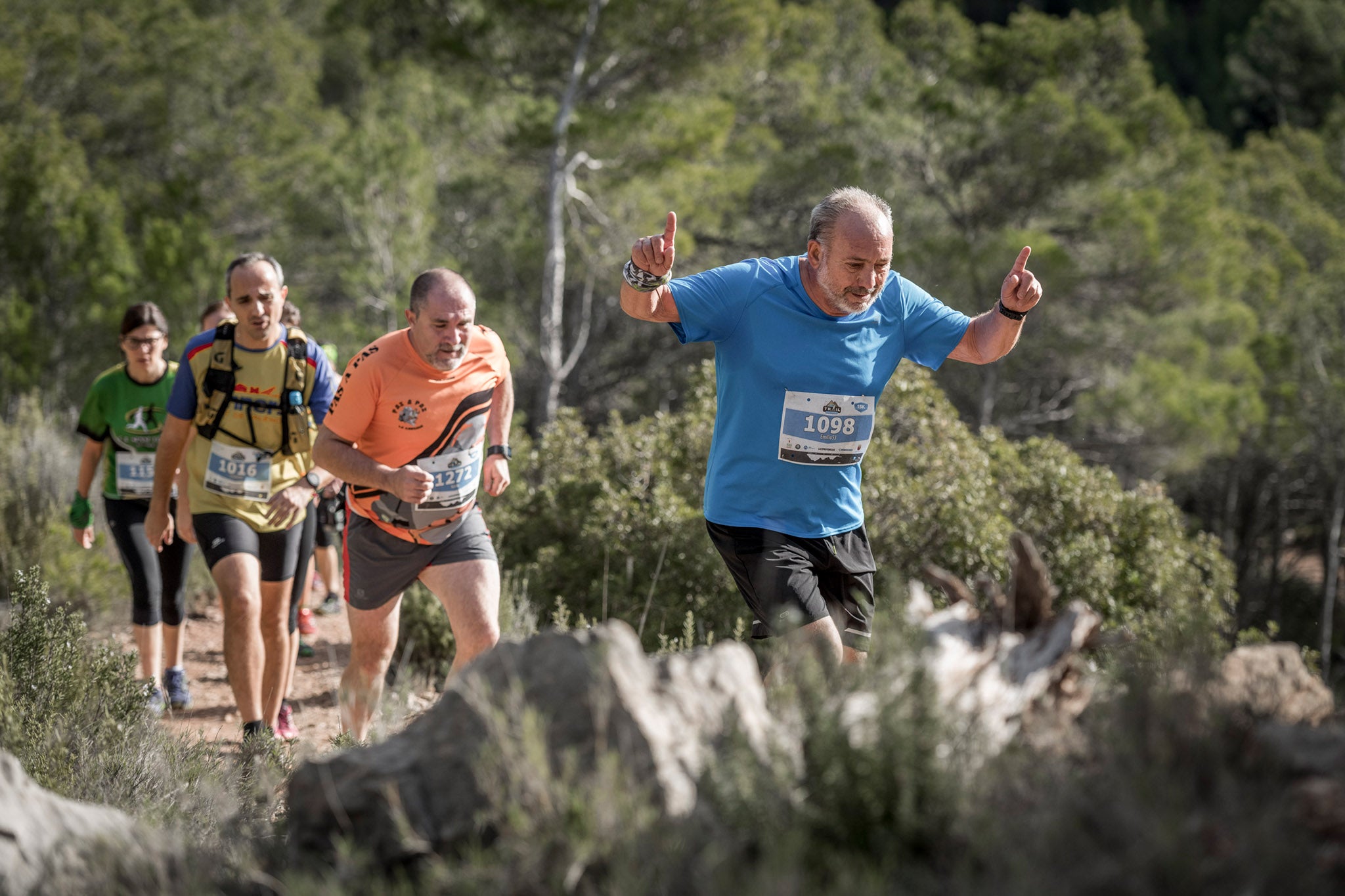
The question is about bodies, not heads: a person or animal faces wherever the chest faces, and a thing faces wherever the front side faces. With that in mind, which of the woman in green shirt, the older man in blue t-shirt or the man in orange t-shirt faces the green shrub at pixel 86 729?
the woman in green shirt

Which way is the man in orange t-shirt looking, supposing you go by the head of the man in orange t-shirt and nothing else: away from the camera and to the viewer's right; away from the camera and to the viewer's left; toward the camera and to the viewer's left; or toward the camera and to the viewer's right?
toward the camera and to the viewer's right

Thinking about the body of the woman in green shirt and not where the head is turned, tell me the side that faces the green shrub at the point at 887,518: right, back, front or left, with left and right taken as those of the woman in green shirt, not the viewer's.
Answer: left

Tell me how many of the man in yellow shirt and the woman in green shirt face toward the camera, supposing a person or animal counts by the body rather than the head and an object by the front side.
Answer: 2

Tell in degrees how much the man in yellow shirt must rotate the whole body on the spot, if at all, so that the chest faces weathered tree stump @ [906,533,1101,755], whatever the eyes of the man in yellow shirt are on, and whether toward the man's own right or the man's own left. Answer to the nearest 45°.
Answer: approximately 45° to the man's own left

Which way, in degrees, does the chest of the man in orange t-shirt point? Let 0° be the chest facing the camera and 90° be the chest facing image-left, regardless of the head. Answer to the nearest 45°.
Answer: approximately 315°

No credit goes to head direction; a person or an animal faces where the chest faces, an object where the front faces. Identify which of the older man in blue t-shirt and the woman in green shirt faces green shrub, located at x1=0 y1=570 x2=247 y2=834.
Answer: the woman in green shirt

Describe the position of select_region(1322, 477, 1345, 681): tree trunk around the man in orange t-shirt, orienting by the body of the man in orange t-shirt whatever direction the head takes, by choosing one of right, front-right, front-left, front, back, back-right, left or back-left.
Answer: left

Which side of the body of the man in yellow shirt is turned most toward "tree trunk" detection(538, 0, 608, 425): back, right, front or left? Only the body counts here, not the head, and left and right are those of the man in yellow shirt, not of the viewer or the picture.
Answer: back

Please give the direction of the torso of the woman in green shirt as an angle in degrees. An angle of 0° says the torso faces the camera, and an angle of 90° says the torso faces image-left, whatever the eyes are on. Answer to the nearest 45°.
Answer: approximately 0°
